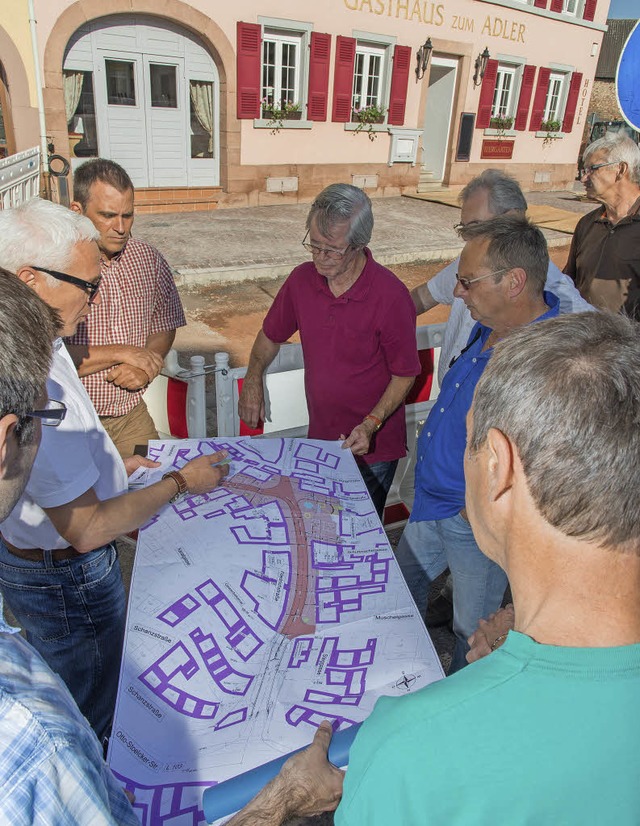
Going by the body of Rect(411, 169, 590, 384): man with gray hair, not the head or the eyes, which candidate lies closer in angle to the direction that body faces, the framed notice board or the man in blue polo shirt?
the man in blue polo shirt

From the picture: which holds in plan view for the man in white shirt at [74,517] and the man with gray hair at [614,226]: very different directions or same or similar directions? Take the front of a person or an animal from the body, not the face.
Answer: very different directions

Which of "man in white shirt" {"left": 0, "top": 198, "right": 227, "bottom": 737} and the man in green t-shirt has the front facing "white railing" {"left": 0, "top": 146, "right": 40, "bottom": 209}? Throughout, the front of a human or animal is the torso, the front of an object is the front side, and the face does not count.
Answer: the man in green t-shirt

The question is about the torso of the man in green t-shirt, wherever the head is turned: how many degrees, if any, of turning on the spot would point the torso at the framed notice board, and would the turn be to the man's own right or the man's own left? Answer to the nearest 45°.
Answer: approximately 45° to the man's own right

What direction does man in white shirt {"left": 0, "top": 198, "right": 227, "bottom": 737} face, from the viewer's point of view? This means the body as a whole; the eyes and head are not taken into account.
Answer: to the viewer's right

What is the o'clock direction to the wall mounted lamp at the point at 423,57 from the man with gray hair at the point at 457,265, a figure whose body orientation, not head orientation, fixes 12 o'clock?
The wall mounted lamp is roughly at 4 o'clock from the man with gray hair.

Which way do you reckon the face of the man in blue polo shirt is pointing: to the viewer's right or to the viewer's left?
to the viewer's left

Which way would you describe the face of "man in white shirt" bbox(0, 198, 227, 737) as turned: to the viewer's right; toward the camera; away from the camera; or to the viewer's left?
to the viewer's right

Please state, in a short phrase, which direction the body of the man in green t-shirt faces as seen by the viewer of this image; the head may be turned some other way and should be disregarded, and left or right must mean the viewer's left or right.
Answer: facing away from the viewer and to the left of the viewer

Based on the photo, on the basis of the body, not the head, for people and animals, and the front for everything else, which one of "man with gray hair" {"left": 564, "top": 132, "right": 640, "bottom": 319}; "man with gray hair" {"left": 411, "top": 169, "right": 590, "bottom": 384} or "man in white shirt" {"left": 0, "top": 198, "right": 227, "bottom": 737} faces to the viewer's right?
the man in white shirt

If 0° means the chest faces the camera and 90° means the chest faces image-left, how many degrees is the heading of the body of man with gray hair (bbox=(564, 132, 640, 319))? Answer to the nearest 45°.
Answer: approximately 45°

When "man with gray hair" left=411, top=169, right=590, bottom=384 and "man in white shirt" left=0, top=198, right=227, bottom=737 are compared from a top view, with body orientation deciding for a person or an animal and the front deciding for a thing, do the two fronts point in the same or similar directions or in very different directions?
very different directions

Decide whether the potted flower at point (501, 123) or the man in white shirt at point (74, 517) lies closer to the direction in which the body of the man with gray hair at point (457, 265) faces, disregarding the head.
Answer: the man in white shirt
